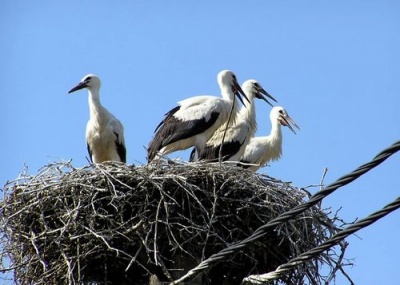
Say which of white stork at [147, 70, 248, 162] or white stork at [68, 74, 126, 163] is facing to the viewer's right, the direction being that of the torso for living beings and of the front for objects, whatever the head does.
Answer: white stork at [147, 70, 248, 162]

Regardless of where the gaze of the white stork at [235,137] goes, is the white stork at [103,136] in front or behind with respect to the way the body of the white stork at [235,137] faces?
behind

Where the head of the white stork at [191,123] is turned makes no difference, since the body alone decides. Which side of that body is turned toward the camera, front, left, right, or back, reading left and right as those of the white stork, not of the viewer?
right

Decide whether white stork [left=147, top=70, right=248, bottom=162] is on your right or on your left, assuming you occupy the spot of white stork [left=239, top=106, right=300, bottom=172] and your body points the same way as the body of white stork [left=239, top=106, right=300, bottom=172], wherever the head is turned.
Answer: on your right

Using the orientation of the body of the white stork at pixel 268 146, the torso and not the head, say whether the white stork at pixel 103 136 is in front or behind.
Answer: behind

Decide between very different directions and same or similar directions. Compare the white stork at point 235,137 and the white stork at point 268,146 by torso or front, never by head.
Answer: same or similar directions

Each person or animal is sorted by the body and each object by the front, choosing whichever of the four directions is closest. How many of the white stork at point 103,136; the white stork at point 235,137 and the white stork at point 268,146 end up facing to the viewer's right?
2

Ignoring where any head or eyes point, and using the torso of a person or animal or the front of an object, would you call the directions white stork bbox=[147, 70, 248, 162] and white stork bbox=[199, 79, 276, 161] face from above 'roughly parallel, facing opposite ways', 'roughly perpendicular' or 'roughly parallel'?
roughly parallel

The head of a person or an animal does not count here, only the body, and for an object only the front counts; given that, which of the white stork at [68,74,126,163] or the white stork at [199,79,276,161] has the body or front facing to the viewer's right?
the white stork at [199,79,276,161]

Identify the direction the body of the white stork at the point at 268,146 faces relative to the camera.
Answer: to the viewer's right

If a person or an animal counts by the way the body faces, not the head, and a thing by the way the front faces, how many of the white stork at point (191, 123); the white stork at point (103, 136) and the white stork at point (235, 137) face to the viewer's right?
2

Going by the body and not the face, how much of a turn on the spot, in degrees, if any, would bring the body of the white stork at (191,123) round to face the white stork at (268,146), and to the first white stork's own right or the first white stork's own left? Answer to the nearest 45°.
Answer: approximately 45° to the first white stork's own left

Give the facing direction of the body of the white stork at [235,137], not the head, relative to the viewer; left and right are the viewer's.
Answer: facing to the right of the viewer

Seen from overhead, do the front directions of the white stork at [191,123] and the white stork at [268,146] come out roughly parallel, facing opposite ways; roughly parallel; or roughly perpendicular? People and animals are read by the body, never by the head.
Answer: roughly parallel
